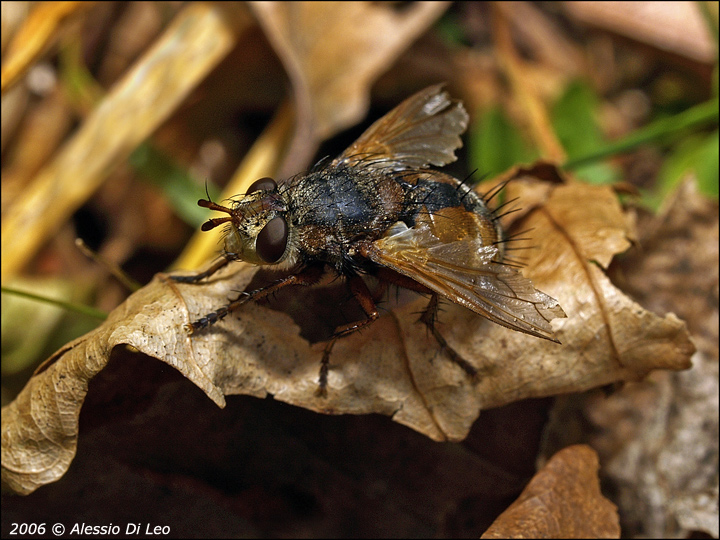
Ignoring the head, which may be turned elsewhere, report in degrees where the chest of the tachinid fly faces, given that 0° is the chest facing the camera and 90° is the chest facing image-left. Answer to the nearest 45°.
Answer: approximately 90°

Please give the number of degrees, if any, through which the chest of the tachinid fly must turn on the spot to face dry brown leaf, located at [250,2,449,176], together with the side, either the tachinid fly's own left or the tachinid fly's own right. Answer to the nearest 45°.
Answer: approximately 90° to the tachinid fly's own right

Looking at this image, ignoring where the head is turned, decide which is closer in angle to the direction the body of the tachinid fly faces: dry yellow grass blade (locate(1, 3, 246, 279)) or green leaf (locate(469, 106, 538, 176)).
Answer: the dry yellow grass blade

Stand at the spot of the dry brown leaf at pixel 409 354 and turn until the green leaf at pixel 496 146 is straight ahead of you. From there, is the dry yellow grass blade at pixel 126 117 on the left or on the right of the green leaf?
left

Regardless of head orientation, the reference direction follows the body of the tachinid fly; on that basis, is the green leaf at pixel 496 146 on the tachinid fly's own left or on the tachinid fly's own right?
on the tachinid fly's own right

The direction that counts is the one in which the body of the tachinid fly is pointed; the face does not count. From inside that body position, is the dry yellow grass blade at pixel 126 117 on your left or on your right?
on your right
